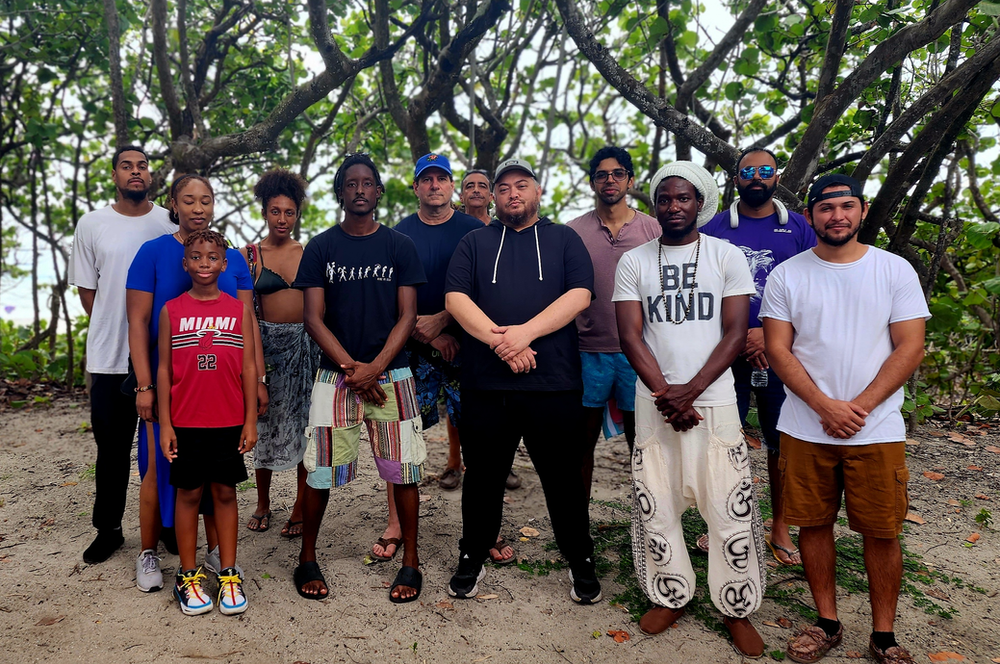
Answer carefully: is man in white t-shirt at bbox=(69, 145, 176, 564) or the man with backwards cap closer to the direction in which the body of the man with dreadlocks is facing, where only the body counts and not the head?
the man with backwards cap

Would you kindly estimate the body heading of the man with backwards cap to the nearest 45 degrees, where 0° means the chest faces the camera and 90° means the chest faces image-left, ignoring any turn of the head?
approximately 0°

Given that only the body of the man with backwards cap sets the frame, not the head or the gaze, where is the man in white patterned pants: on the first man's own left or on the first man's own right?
on the first man's own right

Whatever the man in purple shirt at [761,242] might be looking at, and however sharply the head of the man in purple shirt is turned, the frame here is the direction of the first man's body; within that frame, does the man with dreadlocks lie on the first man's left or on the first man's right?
on the first man's right

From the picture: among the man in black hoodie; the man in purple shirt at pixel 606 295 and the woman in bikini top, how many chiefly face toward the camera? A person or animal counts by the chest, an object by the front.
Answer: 3

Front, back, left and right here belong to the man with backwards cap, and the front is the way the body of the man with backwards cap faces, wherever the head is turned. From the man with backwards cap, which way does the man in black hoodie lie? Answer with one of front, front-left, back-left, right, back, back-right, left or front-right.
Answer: right
